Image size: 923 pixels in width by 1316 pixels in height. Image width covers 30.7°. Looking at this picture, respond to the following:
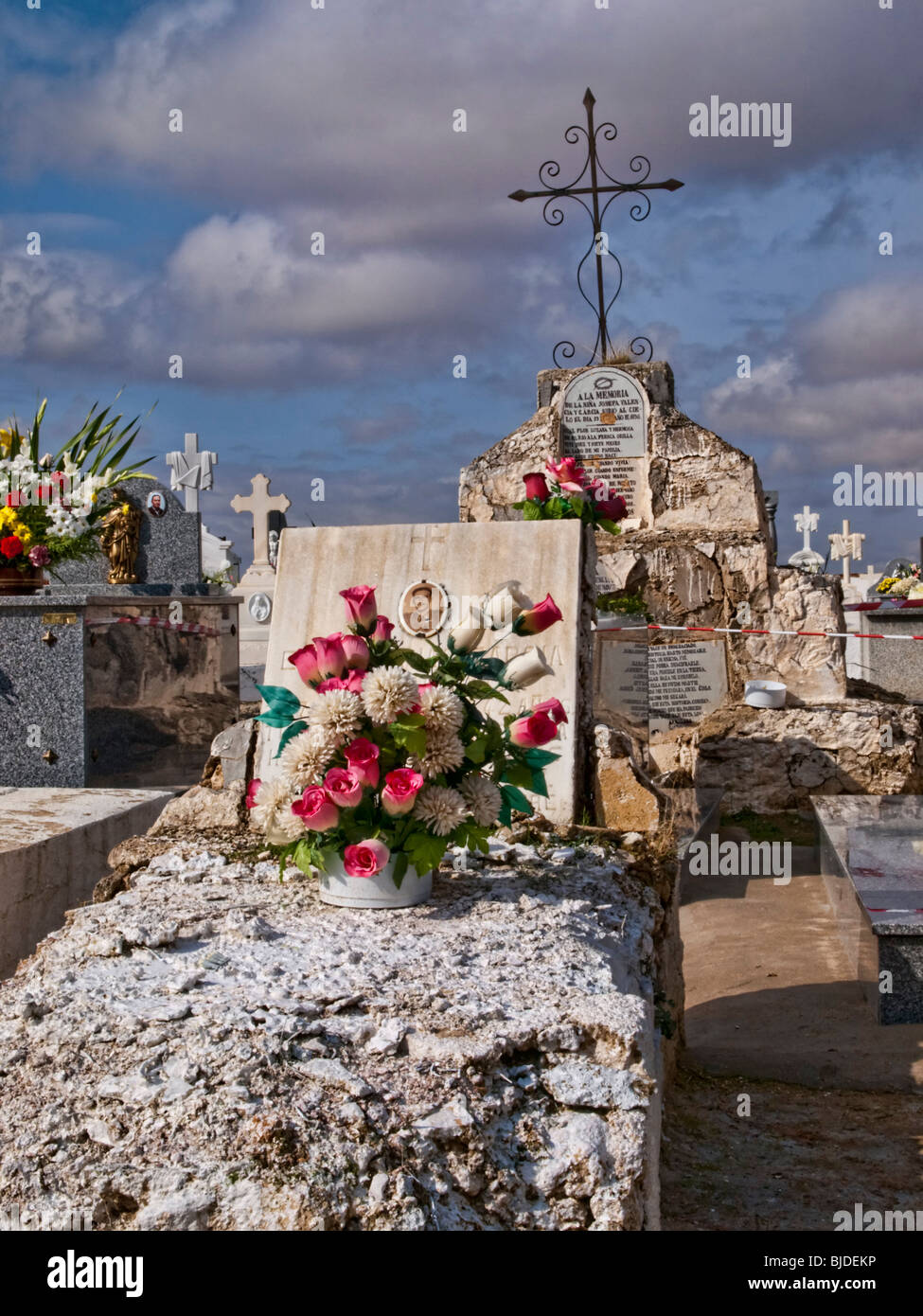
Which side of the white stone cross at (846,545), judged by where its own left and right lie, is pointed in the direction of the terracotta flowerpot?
front

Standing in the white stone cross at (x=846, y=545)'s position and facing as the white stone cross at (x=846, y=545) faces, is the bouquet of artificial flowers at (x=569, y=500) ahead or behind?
ahead

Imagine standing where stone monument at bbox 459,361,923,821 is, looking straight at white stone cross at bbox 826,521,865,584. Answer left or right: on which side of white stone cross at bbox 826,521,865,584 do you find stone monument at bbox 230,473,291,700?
left

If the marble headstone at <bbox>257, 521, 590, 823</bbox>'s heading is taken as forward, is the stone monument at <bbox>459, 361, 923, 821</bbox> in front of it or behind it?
behind

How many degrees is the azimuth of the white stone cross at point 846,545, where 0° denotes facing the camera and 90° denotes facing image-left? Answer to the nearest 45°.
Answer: approximately 0°

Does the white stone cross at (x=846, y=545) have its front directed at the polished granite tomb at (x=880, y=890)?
yes

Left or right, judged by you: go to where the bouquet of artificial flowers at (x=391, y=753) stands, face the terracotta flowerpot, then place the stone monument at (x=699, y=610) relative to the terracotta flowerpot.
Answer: right

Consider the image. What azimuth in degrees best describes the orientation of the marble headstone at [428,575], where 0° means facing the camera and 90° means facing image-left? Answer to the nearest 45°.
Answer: approximately 0°

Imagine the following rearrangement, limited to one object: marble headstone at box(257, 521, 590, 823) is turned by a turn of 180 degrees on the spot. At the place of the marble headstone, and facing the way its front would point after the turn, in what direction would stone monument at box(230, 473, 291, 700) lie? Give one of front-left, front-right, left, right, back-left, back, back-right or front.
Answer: front

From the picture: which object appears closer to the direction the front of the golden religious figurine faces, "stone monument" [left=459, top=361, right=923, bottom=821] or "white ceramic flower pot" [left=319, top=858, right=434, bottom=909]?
the white ceramic flower pot
